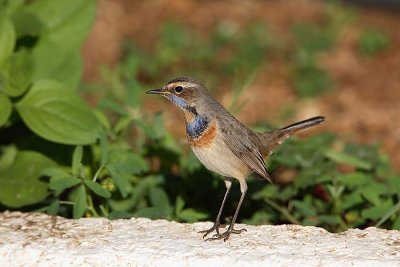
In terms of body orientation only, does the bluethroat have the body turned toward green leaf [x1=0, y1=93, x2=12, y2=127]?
yes

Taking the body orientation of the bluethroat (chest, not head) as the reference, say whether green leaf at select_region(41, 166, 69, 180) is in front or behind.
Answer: in front

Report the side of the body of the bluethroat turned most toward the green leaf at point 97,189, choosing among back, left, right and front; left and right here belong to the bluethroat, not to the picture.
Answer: front

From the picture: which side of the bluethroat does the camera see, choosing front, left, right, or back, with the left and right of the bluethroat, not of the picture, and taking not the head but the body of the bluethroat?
left

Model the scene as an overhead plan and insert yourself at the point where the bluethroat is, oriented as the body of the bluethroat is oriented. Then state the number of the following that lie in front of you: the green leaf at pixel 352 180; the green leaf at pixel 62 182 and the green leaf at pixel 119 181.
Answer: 2

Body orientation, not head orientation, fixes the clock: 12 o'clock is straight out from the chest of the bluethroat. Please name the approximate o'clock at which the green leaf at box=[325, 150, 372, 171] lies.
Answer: The green leaf is roughly at 5 o'clock from the bluethroat.

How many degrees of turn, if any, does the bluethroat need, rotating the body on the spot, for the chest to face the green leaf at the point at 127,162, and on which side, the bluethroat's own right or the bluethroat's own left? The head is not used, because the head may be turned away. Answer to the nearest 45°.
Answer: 0° — it already faces it

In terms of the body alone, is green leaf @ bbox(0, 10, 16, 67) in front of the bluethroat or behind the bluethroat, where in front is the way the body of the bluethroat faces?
in front

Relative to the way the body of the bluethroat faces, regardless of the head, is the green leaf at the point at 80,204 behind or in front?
in front

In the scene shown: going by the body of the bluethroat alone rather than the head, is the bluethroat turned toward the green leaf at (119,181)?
yes

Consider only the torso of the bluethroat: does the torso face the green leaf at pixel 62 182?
yes

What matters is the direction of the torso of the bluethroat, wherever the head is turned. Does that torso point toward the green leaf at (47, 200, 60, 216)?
yes
